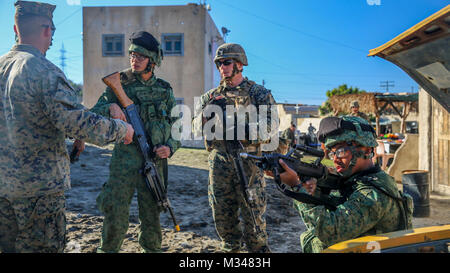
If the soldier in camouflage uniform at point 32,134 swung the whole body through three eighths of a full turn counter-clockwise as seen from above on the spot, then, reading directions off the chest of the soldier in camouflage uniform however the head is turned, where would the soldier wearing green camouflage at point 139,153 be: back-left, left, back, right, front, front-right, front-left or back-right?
back-right

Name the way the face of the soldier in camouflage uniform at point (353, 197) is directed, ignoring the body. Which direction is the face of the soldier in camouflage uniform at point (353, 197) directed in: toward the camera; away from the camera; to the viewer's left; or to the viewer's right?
to the viewer's left

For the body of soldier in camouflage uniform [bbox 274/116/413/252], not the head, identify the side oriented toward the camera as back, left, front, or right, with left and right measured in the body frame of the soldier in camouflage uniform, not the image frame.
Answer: left

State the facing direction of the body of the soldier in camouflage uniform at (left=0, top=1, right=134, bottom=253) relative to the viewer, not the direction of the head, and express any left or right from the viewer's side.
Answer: facing away from the viewer and to the right of the viewer

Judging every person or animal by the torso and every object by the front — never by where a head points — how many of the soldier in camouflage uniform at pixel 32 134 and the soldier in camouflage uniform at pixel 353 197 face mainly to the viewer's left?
1
